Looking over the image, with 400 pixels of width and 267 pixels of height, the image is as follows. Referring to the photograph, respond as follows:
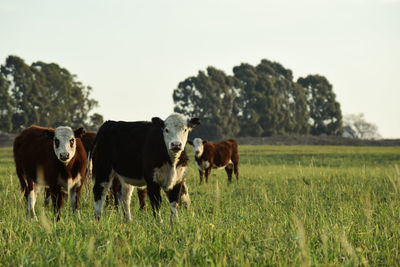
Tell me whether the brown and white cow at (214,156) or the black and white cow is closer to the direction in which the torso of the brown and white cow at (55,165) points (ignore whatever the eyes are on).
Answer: the black and white cow

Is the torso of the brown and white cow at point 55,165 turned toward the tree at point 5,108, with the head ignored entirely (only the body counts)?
no

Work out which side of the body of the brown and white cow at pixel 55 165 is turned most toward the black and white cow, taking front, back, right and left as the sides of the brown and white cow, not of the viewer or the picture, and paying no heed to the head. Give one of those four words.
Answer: front

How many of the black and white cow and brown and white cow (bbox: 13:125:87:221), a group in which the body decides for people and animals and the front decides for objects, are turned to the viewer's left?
0

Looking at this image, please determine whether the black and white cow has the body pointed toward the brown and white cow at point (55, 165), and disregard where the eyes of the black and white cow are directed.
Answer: no

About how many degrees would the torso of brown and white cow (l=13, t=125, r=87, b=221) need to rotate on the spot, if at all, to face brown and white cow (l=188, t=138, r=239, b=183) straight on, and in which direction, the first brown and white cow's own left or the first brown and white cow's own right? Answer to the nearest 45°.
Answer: approximately 90° to the first brown and white cow's own left

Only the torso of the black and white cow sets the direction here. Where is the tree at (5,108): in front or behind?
behind

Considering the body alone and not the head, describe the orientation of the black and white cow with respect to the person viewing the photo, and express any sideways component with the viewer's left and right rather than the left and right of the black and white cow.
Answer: facing the viewer and to the right of the viewer

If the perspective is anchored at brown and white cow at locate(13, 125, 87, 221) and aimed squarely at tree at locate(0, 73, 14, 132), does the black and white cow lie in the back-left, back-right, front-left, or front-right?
back-right

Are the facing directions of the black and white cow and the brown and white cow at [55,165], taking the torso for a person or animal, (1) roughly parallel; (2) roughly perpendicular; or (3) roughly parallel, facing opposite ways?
roughly parallel

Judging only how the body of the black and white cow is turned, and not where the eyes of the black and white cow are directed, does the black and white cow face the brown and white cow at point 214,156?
no
